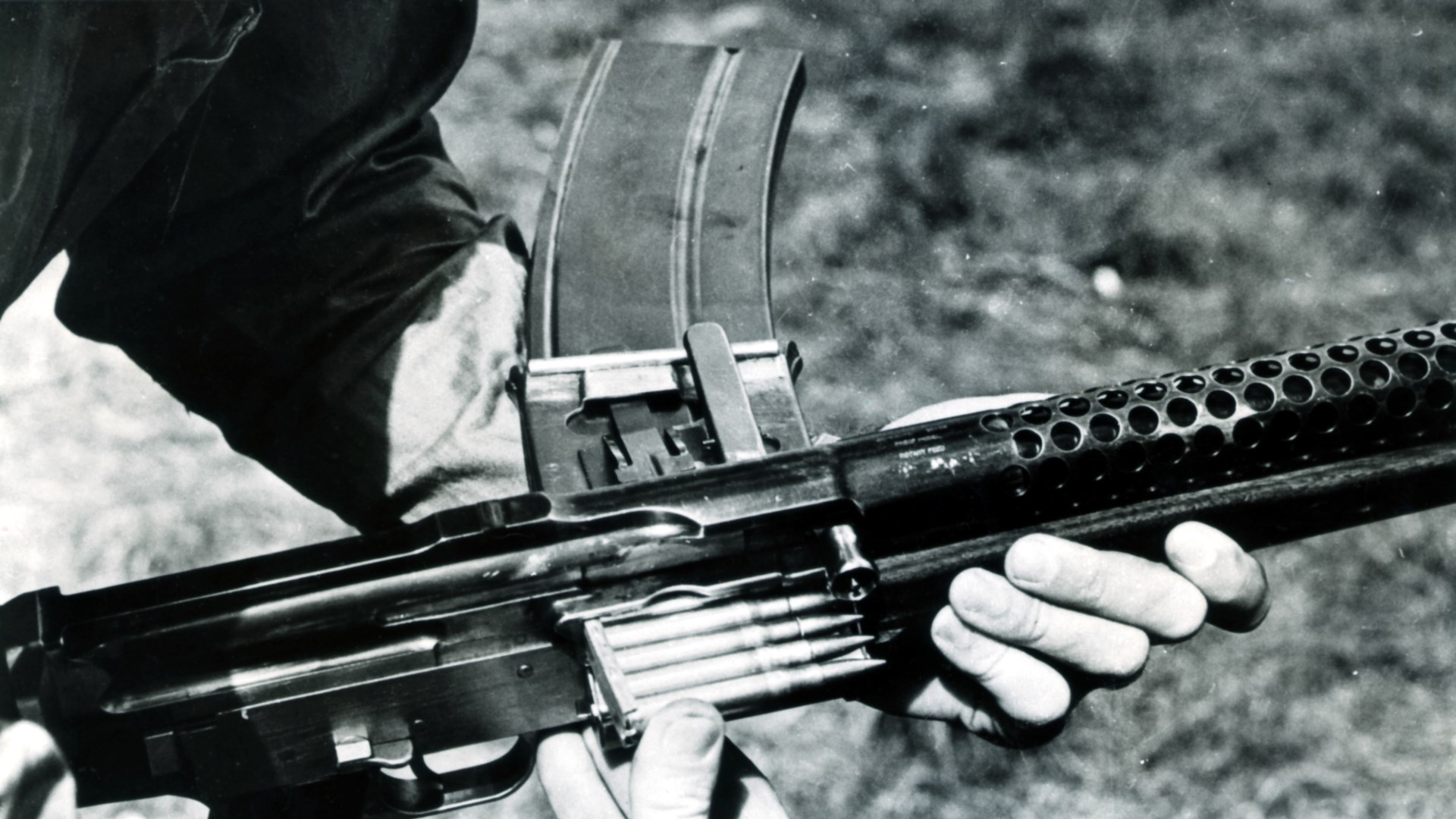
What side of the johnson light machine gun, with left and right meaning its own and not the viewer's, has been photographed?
right
